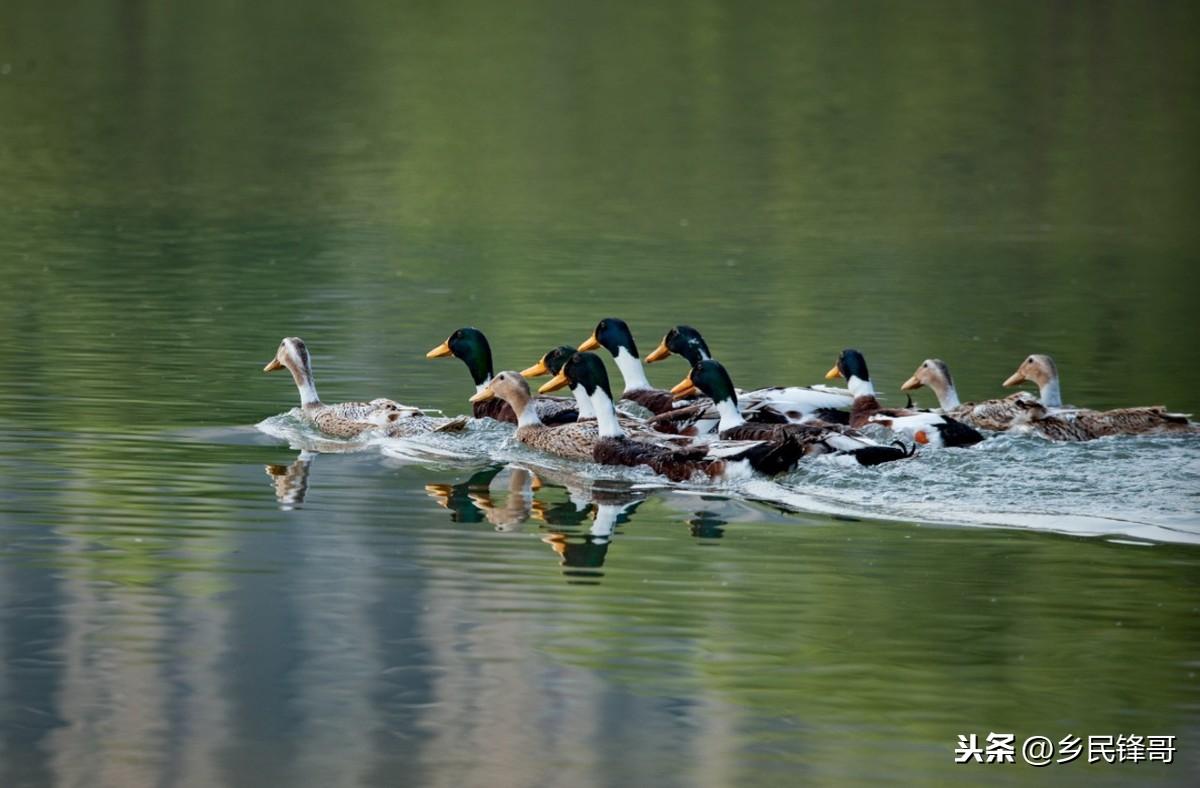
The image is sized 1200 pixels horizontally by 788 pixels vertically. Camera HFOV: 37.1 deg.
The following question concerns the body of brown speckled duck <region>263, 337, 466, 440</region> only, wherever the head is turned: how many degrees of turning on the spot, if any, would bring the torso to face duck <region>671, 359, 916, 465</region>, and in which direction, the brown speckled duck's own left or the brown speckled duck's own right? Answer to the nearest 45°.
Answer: approximately 135° to the brown speckled duck's own left

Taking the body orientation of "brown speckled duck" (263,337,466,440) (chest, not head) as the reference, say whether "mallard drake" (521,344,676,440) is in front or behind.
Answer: behind

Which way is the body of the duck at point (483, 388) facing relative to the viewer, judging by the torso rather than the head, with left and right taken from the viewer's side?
facing to the left of the viewer

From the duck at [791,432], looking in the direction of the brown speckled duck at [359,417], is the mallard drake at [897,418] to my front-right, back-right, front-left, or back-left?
back-right

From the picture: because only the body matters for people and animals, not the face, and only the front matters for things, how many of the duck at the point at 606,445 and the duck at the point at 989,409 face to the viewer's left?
2

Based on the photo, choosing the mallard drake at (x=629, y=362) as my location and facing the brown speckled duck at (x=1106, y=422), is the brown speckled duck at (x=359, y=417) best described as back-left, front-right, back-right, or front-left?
back-right

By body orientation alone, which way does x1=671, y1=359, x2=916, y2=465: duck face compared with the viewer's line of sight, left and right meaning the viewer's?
facing to the left of the viewer

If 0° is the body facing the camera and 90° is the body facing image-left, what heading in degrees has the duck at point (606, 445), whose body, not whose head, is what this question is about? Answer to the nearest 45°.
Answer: approximately 90°

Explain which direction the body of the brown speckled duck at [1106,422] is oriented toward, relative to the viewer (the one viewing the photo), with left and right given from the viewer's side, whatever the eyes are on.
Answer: facing to the left of the viewer

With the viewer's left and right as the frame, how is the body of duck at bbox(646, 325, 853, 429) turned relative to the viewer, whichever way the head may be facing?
facing to the left of the viewer

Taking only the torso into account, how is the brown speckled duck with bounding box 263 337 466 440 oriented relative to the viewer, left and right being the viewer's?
facing to the left of the viewer

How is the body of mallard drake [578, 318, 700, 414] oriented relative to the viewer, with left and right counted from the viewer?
facing to the left of the viewer

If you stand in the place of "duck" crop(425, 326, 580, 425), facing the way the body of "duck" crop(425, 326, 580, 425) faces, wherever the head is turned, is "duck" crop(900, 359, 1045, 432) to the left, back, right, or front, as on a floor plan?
back

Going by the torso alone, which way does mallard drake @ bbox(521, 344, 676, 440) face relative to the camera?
to the viewer's left
